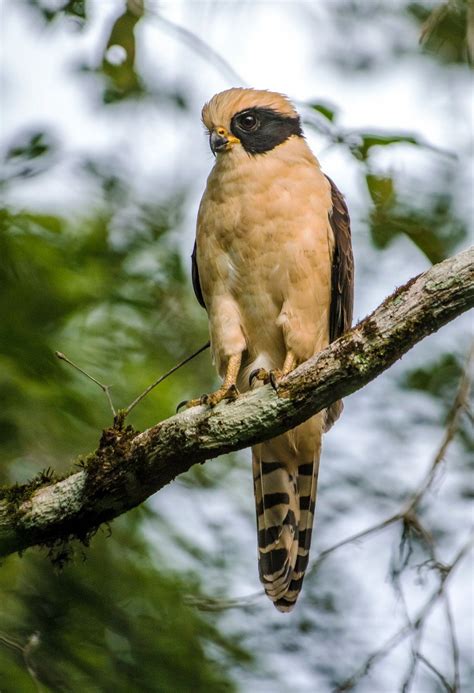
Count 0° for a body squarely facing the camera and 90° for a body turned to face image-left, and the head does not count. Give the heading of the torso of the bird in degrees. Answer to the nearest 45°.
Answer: approximately 45°
